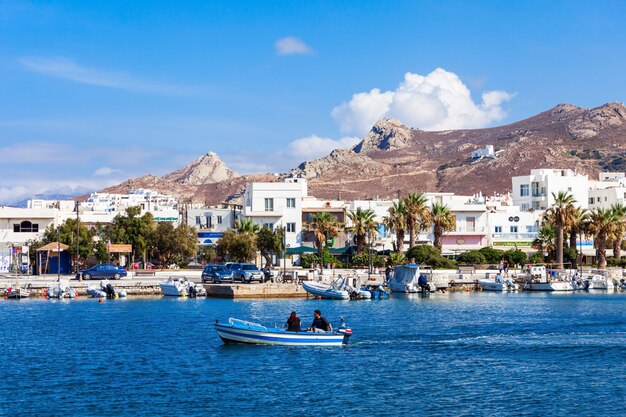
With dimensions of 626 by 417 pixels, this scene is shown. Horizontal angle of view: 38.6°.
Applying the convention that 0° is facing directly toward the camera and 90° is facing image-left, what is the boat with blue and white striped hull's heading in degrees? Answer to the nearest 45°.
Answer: approximately 90°
